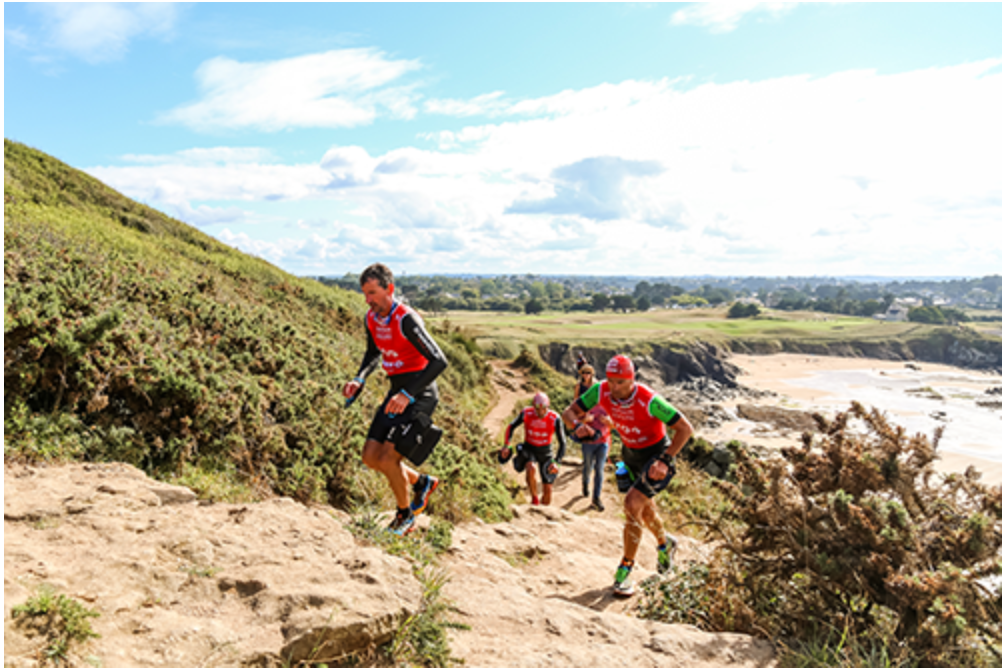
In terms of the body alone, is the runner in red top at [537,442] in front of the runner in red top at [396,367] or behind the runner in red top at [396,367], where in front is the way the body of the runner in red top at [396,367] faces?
behind

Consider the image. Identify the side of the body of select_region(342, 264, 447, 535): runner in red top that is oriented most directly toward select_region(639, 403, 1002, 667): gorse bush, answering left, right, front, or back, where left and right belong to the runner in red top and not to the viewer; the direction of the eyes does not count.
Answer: left

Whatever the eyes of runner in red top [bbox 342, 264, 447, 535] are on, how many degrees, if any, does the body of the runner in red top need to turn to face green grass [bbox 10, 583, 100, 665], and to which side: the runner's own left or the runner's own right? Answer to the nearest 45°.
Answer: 0° — they already face it

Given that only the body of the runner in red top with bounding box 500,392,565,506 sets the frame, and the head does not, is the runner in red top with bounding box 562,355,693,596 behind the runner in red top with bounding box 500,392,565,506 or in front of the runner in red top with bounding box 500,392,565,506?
in front

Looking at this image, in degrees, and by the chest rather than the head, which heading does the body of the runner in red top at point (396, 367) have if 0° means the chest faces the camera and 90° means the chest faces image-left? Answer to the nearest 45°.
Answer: approximately 45°

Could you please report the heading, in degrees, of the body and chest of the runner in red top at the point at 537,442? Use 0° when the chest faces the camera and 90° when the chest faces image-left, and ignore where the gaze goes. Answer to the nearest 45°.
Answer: approximately 0°

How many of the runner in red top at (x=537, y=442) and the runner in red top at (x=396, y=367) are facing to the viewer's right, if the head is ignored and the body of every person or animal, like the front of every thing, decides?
0

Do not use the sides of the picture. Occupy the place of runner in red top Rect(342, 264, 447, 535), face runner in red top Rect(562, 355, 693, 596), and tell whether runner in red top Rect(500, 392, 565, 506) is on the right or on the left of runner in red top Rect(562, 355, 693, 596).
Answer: left

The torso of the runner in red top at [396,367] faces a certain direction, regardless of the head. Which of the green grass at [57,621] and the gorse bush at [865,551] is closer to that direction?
the green grass
